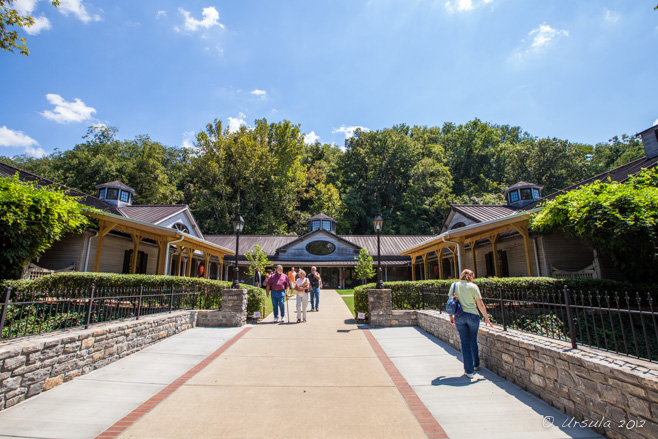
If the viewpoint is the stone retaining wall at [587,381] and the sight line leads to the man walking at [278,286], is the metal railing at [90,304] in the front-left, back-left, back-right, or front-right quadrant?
front-left

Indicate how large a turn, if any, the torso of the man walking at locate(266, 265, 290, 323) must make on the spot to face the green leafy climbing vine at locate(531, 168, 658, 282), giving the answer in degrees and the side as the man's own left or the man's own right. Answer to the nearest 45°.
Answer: approximately 90° to the man's own left

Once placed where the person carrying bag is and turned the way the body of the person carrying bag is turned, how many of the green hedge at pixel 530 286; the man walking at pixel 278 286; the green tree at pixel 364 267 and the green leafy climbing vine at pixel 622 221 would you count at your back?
0

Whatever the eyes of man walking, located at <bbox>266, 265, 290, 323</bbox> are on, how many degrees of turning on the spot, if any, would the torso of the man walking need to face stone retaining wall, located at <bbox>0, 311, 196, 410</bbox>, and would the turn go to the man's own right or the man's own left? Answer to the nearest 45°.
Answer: approximately 45° to the man's own right

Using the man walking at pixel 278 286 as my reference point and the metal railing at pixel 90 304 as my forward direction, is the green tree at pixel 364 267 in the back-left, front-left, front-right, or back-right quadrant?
back-right

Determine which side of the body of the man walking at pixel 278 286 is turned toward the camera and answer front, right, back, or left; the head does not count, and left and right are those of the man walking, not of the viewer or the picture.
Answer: front

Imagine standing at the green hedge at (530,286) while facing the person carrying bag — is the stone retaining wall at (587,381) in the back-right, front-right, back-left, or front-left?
front-left

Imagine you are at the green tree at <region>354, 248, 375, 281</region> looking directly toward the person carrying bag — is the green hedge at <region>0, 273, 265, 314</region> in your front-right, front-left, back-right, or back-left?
front-right

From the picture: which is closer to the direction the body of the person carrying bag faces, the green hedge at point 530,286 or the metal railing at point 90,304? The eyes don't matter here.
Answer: the green hedge

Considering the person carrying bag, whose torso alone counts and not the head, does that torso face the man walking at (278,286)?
no

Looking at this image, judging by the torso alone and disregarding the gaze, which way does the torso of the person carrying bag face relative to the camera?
away from the camera

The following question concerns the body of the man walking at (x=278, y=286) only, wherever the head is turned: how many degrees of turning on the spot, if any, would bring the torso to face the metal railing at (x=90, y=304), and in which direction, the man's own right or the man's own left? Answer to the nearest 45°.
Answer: approximately 45° to the man's own right

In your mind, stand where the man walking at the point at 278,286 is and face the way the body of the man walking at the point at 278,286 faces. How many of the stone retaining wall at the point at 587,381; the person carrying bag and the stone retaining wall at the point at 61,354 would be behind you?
0

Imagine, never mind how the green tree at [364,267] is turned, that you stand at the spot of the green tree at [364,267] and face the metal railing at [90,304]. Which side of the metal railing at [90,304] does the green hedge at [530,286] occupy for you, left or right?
left
